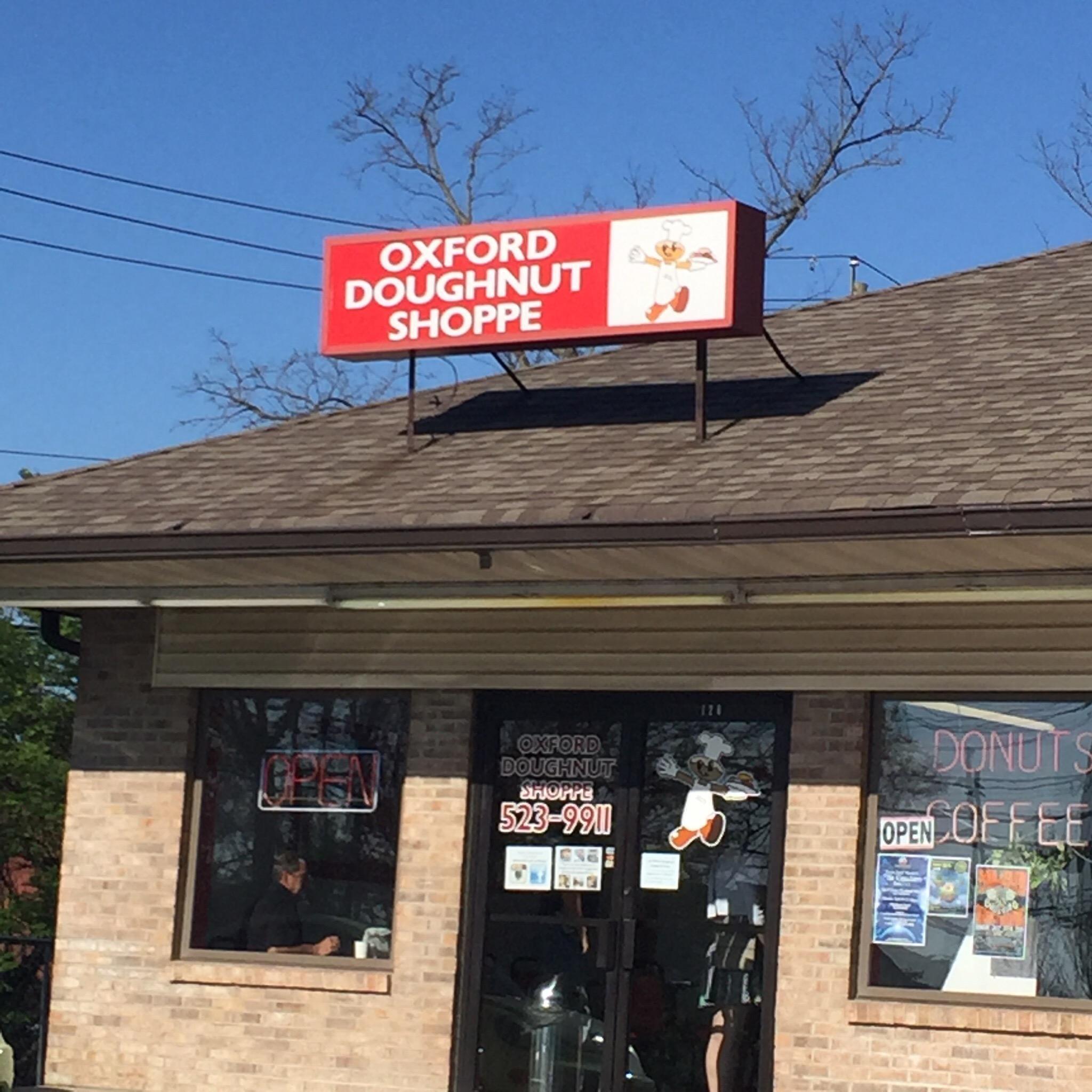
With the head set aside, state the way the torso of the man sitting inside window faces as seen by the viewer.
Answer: to the viewer's right

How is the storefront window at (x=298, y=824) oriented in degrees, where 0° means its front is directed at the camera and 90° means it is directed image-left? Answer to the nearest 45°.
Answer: approximately 0°

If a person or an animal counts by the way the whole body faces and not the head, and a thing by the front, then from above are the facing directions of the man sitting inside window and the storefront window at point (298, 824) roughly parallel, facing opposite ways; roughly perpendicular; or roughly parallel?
roughly perpendicular

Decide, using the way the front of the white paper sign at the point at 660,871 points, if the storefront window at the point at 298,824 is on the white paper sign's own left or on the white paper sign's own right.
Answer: on the white paper sign's own right

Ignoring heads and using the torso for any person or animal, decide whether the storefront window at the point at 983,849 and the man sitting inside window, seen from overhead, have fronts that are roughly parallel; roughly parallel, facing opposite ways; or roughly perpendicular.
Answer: roughly perpendicular

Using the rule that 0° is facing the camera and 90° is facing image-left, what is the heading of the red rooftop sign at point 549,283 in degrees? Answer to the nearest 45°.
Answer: approximately 45°
